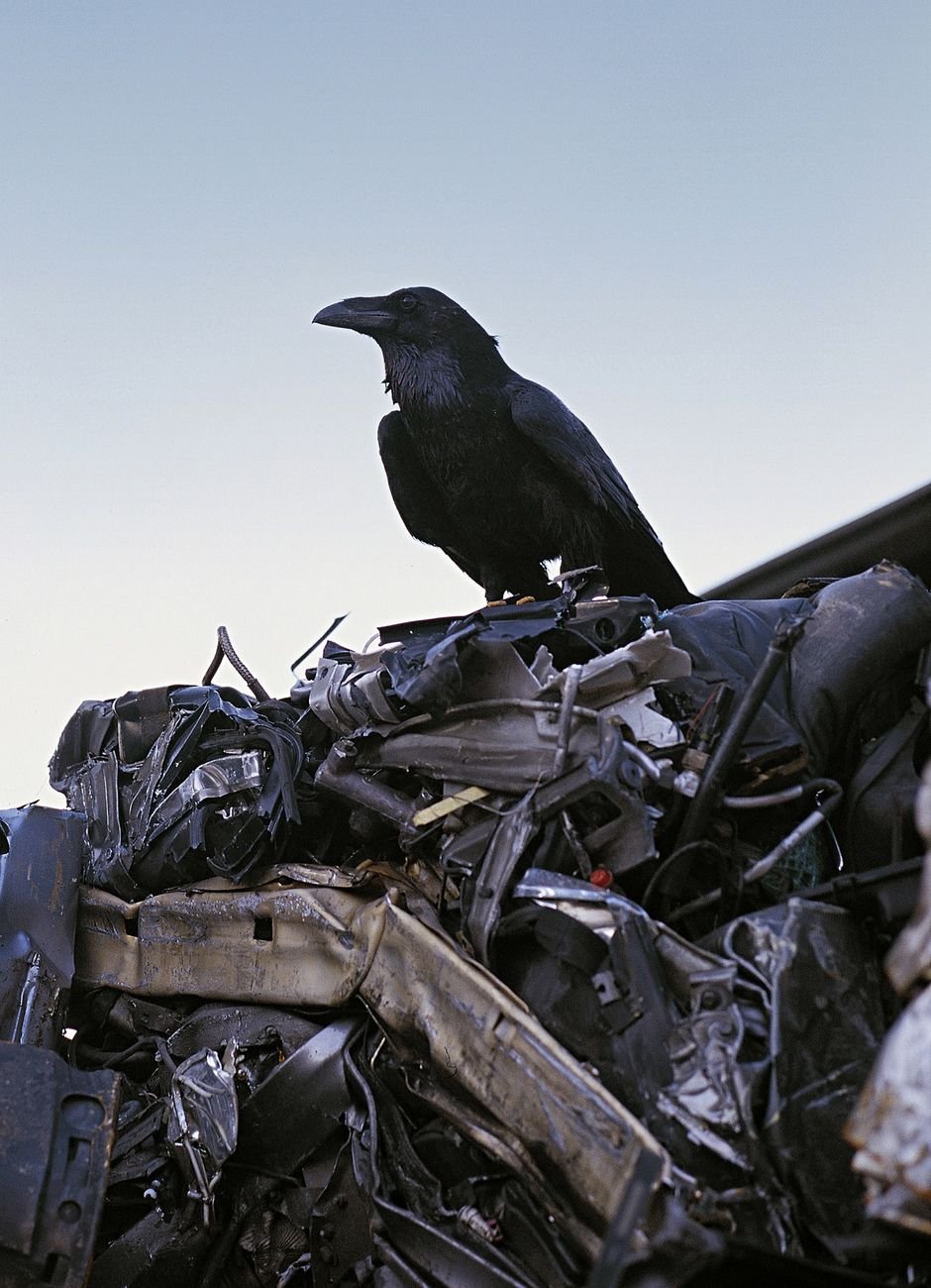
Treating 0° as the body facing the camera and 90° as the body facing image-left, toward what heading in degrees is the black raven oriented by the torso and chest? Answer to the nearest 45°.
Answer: approximately 45°
